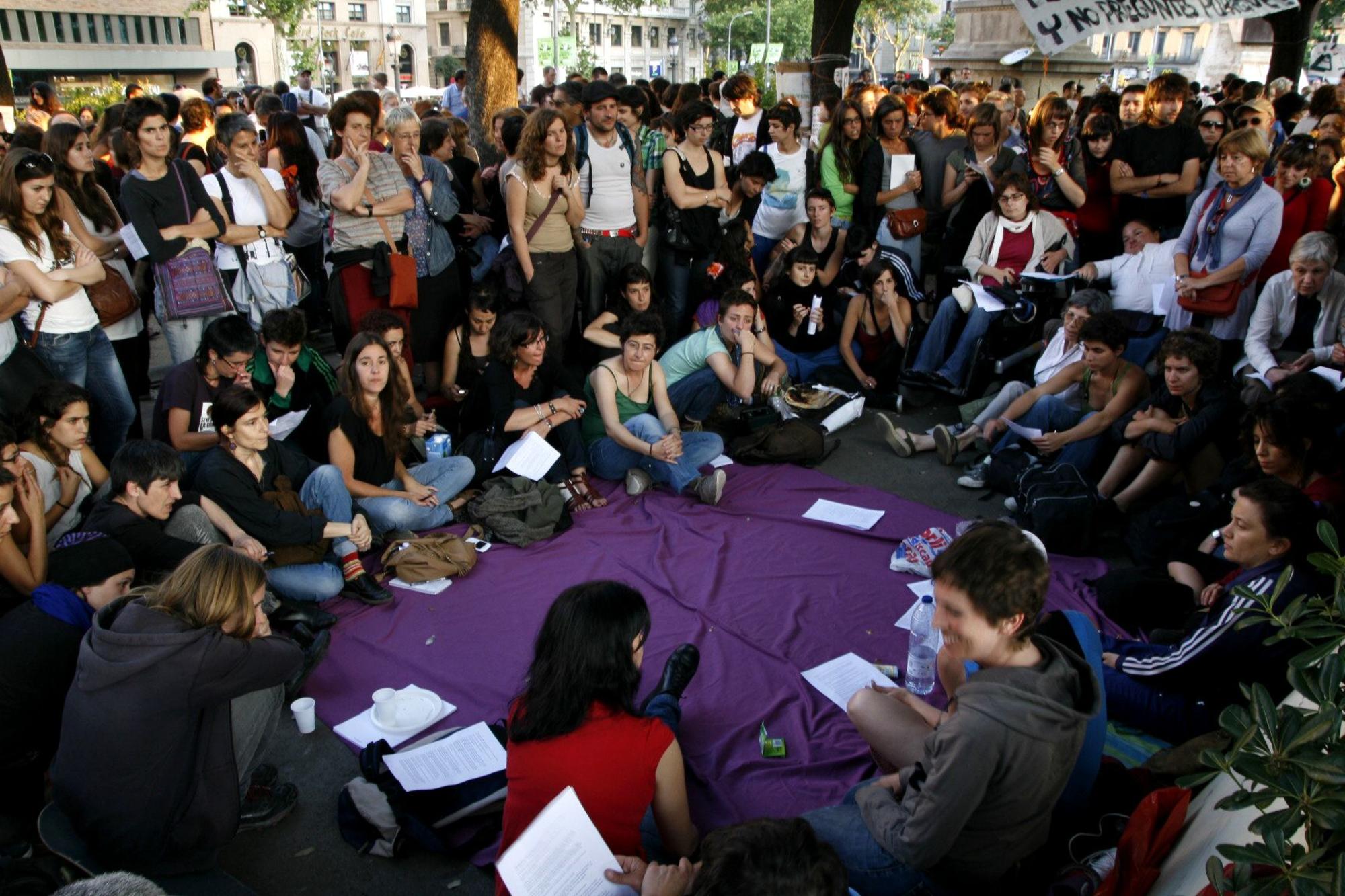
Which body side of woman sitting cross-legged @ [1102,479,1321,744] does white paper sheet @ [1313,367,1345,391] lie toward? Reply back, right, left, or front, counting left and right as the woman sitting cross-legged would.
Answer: right

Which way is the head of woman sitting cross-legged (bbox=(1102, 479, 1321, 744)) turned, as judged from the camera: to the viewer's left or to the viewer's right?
to the viewer's left

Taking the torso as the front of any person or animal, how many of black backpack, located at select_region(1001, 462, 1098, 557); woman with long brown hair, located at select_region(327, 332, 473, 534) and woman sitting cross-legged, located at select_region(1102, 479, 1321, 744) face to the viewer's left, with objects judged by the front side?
1

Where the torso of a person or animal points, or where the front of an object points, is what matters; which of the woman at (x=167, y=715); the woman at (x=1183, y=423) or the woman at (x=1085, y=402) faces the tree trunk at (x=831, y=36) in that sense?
the woman at (x=167, y=715)

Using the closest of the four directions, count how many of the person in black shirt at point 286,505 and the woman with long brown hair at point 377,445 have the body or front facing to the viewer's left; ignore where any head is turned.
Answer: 0

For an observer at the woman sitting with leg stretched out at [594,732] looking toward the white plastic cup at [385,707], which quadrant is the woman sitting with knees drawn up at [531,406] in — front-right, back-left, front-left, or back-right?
front-right

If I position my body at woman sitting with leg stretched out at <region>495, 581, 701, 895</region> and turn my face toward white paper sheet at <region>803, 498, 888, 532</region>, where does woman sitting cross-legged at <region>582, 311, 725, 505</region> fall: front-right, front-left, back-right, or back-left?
front-left

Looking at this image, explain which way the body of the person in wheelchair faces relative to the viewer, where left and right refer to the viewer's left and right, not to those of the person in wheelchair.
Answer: facing the viewer and to the left of the viewer

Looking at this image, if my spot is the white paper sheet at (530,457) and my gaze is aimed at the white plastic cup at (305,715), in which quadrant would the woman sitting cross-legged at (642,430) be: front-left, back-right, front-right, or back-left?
back-left

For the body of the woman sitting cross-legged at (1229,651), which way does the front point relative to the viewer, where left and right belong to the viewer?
facing to the left of the viewer

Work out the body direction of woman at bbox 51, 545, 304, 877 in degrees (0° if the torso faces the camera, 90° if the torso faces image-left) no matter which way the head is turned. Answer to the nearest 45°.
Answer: approximately 225°

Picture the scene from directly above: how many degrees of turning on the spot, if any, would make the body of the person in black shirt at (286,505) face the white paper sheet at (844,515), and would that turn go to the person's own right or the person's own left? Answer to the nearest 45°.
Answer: approximately 45° to the person's own left

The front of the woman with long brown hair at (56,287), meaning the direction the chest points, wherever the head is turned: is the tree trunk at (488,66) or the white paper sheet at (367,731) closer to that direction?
the white paper sheet

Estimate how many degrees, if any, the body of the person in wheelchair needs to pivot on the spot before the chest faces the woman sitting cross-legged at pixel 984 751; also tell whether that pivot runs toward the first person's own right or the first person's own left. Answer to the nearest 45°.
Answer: approximately 45° to the first person's own left

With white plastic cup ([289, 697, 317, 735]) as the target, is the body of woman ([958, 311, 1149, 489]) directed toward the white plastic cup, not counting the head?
yes
